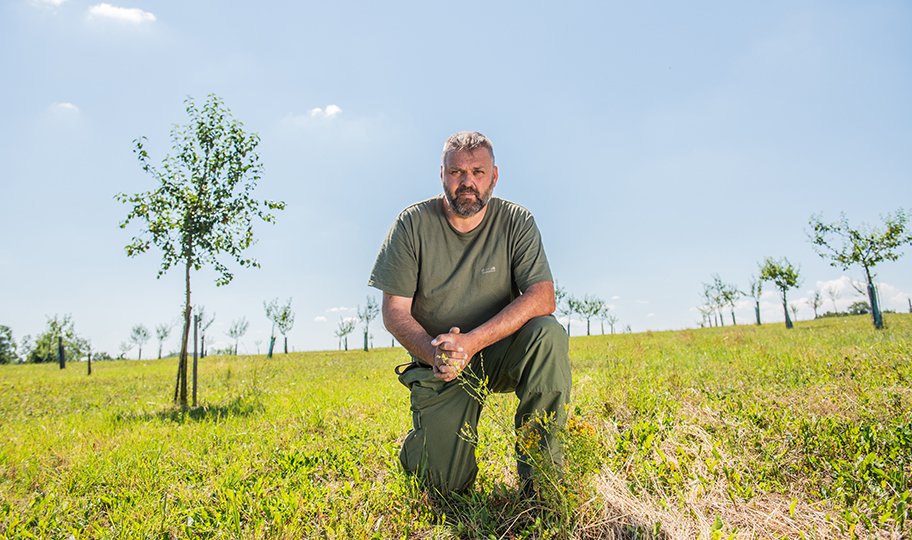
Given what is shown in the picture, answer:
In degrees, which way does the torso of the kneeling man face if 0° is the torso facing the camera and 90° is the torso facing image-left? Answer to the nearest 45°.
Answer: approximately 0°
